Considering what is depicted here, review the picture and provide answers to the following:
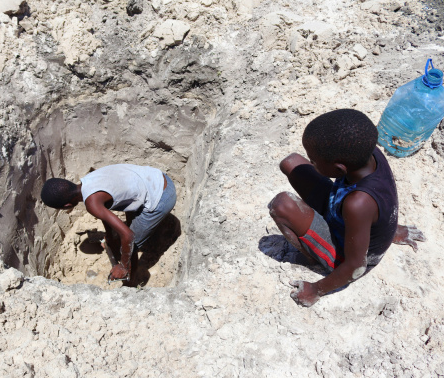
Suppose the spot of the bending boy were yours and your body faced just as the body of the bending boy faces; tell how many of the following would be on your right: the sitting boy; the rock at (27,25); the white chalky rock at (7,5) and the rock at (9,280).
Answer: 2

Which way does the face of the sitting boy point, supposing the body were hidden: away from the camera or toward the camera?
away from the camera

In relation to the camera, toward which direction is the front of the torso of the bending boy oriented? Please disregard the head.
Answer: to the viewer's left

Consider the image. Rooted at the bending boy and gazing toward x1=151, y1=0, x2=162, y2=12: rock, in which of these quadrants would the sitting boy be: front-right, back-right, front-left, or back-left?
back-right

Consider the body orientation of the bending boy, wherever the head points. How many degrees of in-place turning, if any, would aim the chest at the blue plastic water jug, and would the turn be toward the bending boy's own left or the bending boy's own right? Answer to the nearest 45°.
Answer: approximately 180°

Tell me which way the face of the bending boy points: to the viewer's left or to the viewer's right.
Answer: to the viewer's left

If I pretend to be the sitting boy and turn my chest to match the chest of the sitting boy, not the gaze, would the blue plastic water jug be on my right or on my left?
on my right

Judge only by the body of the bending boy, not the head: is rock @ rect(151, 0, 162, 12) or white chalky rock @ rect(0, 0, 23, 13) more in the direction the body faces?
the white chalky rock

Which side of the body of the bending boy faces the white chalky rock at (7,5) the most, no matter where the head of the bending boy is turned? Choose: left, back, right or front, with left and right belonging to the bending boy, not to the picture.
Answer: right

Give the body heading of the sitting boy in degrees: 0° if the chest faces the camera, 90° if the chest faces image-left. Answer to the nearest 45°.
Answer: approximately 90°

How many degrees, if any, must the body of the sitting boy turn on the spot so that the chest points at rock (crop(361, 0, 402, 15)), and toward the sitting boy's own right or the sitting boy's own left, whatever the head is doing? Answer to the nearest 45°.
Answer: approximately 90° to the sitting boy's own right
